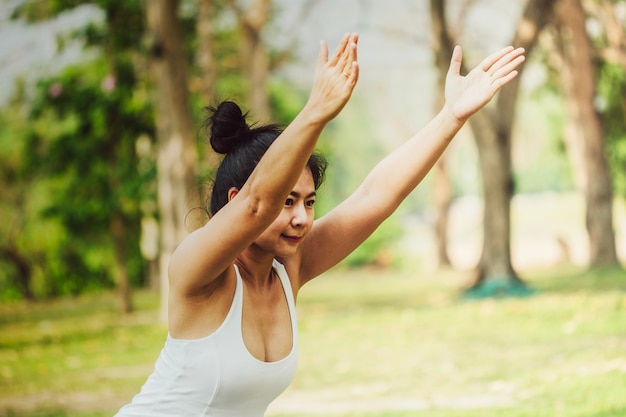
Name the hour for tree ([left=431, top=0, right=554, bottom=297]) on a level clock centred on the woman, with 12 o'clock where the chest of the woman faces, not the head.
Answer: The tree is roughly at 8 o'clock from the woman.

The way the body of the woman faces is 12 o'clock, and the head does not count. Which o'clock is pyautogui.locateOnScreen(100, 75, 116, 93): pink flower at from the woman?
The pink flower is roughly at 7 o'clock from the woman.

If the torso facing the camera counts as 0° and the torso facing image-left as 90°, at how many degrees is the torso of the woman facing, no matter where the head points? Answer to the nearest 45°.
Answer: approximately 315°

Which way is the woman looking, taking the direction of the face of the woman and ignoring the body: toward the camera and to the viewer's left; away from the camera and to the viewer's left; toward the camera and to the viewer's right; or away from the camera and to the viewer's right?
toward the camera and to the viewer's right

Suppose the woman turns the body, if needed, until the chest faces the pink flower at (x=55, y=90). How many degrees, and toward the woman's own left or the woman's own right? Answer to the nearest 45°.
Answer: approximately 135° to the woman's own left

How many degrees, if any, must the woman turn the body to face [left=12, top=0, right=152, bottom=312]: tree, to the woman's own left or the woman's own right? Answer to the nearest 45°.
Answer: approximately 135° to the woman's own left
